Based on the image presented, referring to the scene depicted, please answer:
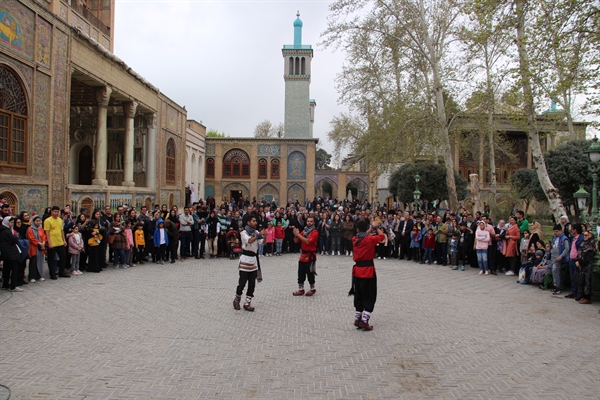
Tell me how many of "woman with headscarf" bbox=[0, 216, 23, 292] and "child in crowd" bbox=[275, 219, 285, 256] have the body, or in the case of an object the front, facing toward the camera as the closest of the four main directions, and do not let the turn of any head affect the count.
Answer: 1

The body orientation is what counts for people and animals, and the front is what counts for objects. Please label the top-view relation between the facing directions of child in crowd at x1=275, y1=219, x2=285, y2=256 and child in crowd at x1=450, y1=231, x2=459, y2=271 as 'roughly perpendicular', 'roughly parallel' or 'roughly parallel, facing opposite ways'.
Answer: roughly perpendicular

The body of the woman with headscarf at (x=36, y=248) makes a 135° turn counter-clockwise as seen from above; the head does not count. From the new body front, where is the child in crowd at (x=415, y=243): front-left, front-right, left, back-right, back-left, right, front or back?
right

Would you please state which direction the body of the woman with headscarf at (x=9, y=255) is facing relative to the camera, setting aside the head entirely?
to the viewer's right

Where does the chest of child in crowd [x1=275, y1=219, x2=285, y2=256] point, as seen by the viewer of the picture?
toward the camera

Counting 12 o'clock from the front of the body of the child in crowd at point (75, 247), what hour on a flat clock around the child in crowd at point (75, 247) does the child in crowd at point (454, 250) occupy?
the child in crowd at point (454, 250) is roughly at 11 o'clock from the child in crowd at point (75, 247).

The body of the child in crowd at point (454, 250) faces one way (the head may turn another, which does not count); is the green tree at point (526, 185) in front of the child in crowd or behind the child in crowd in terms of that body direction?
behind

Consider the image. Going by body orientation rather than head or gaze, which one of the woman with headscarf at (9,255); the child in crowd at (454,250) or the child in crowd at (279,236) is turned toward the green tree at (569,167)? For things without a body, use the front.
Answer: the woman with headscarf

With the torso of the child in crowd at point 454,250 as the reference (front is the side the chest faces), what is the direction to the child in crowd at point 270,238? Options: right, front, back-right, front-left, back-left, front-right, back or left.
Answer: front-right

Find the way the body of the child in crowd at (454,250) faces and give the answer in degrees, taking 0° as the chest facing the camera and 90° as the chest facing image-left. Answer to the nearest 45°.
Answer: approximately 45°

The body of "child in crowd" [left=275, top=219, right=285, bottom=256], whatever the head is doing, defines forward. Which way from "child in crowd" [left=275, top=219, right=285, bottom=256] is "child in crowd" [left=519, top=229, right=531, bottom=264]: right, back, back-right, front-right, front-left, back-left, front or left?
front-left

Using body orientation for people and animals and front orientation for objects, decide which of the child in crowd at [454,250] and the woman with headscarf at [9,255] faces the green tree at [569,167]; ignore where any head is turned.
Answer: the woman with headscarf

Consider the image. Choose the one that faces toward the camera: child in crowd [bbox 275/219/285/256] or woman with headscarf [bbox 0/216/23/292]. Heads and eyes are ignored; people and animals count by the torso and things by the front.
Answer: the child in crowd

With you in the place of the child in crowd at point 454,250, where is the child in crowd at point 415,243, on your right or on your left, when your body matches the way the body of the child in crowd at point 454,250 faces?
on your right

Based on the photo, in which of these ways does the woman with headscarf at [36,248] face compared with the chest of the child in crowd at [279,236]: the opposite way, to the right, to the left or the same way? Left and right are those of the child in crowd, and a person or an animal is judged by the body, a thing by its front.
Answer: to the left

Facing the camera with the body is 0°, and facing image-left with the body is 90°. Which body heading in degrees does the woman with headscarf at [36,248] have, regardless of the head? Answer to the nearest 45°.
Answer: approximately 315°
